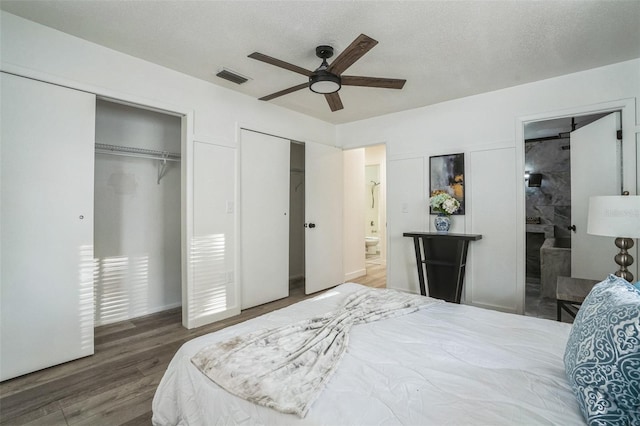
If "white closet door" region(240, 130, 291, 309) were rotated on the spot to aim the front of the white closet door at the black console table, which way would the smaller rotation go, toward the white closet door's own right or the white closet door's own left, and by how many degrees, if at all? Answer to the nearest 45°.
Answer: approximately 45° to the white closet door's own left

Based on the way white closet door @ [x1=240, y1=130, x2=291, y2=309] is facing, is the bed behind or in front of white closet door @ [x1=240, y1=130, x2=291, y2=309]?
in front

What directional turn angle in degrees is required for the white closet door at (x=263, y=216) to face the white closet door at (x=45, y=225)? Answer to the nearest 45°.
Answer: approximately 90° to its right

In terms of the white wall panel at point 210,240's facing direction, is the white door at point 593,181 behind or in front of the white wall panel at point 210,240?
in front

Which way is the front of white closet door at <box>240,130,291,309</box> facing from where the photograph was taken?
facing the viewer and to the right of the viewer

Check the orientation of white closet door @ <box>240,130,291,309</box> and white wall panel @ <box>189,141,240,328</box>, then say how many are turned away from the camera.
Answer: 0

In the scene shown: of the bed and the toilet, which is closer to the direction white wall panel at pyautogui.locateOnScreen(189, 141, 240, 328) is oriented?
the bed

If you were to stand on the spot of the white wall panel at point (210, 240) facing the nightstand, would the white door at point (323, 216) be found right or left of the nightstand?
left

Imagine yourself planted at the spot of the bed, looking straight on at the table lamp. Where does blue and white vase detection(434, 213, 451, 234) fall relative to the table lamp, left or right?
left

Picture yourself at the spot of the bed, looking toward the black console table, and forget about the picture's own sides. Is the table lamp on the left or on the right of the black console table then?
right

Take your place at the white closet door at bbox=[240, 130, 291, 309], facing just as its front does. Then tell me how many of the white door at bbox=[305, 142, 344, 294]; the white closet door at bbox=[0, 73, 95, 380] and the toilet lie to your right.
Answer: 1

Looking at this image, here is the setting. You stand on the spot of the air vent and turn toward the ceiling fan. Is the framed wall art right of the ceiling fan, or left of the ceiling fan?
left

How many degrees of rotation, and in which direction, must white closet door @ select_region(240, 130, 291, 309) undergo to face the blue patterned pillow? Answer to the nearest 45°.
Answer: approximately 45° to its right

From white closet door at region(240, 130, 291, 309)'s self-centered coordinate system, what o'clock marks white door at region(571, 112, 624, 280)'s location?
The white door is roughly at 11 o'clock from the white closet door.

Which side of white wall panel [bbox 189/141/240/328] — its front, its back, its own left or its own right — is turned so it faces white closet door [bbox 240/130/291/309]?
left
